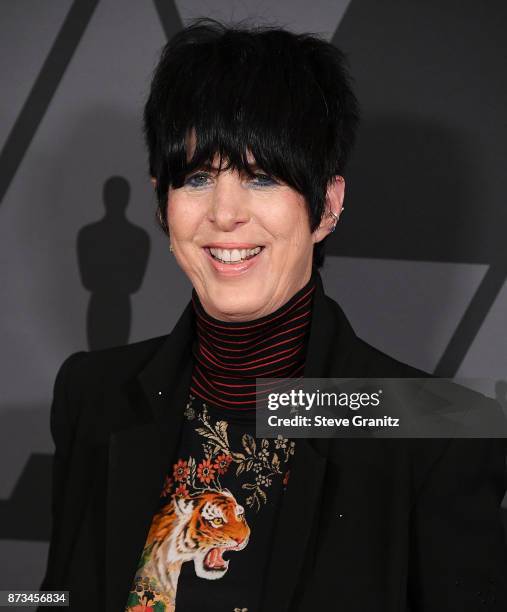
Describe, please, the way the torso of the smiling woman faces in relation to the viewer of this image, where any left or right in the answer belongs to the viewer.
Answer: facing the viewer and to the left of the viewer
